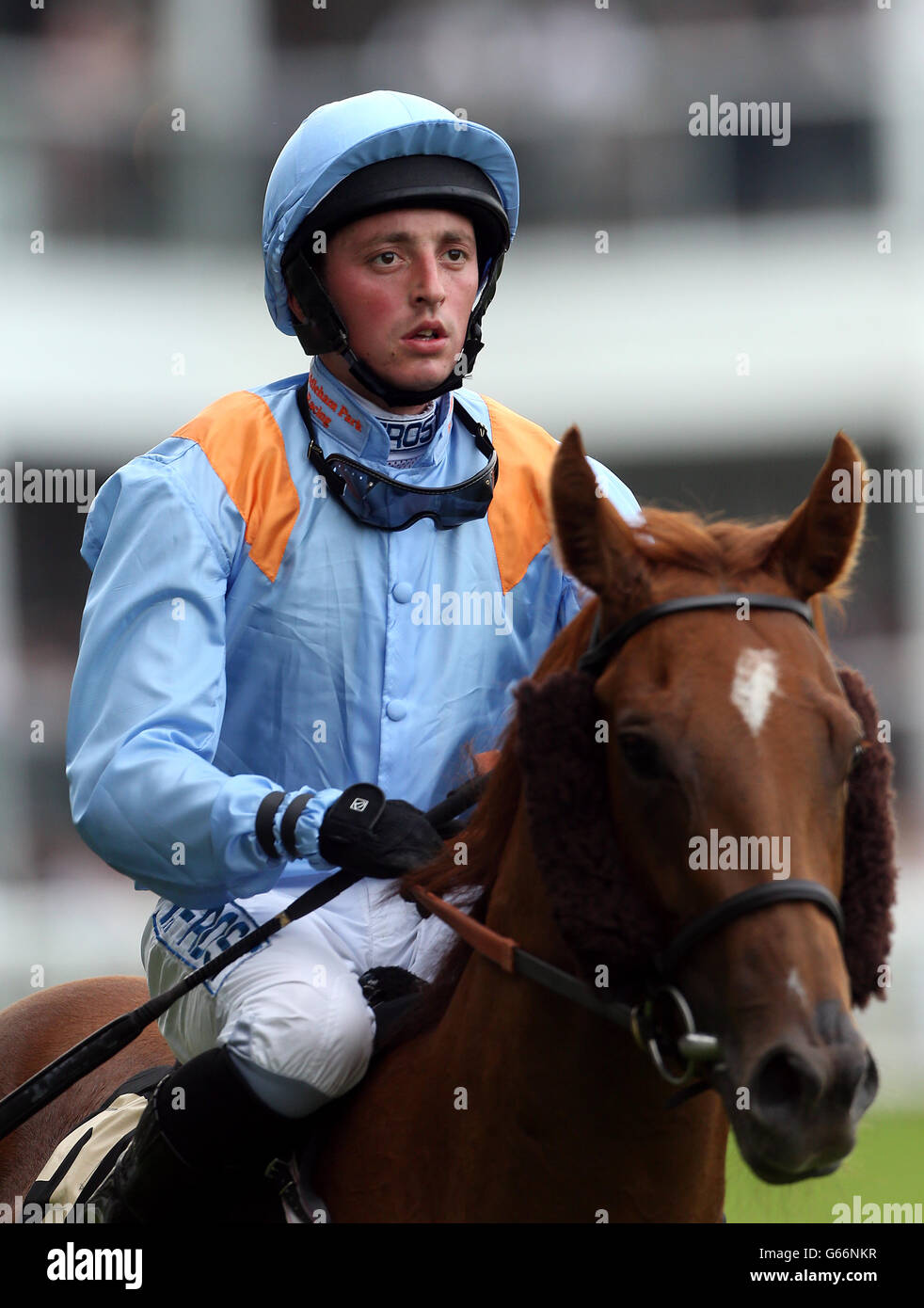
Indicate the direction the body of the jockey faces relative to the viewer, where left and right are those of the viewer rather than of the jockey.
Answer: facing the viewer and to the right of the viewer
